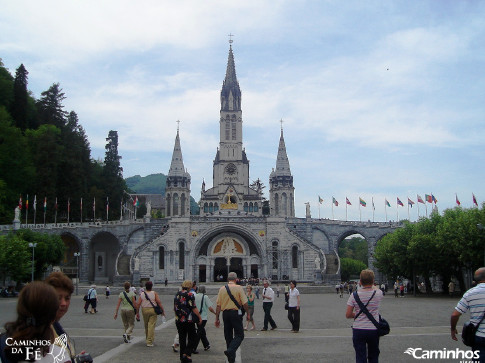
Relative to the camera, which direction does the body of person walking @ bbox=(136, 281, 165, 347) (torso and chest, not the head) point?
away from the camera

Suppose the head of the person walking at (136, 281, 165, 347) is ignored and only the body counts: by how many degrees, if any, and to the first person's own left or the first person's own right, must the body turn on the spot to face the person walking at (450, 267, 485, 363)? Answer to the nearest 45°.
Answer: approximately 135° to the first person's own right

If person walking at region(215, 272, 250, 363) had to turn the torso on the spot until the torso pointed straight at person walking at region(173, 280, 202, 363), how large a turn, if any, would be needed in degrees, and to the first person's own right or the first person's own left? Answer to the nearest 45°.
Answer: approximately 45° to the first person's own left

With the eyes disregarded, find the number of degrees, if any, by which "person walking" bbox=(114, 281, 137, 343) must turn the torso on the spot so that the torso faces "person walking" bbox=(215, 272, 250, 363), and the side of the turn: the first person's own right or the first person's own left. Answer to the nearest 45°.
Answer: approximately 135° to the first person's own right

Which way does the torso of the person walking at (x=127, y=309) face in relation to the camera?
away from the camera

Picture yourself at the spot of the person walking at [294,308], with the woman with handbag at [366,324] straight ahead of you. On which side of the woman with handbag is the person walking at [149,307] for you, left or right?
right

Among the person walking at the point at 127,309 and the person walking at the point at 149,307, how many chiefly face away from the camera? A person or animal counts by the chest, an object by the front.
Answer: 2

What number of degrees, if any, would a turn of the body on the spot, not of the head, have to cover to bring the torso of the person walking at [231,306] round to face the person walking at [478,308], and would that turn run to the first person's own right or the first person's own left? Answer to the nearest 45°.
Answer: approximately 135° to the first person's own right

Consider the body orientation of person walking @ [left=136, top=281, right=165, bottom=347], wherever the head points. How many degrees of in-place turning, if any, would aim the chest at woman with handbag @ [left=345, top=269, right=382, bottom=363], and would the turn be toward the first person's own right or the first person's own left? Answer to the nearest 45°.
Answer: approximately 135° to the first person's own right

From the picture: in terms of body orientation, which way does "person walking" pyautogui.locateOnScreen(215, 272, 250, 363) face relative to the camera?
away from the camera

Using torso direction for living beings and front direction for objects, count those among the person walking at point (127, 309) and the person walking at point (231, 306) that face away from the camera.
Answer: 2

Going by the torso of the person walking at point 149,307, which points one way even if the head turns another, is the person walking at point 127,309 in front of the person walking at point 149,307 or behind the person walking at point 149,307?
in front
